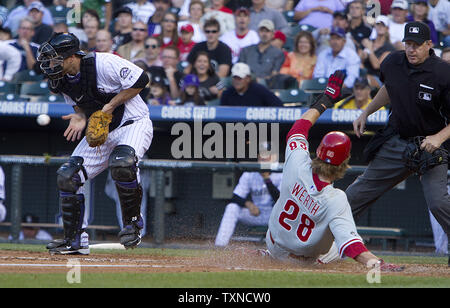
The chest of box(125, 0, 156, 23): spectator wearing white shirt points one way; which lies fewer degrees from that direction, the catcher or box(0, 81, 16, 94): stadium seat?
the catcher

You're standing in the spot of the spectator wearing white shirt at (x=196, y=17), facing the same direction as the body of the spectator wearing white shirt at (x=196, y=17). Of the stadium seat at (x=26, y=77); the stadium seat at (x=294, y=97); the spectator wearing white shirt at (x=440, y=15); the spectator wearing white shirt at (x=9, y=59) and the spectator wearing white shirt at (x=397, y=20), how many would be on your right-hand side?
2

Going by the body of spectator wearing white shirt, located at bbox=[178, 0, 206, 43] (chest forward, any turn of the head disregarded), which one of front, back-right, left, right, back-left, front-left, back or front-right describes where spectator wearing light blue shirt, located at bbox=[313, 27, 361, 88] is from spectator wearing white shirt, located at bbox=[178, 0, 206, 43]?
front-left

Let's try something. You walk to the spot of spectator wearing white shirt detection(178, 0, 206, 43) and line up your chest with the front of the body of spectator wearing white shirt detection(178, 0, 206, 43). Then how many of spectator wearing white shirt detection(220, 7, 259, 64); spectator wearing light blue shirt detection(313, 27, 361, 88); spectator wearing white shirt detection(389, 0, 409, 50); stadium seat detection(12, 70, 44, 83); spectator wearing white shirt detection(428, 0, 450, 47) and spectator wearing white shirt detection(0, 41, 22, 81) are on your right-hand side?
2

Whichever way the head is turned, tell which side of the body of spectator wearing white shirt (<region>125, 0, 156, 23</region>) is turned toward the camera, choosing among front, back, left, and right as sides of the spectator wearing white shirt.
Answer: front

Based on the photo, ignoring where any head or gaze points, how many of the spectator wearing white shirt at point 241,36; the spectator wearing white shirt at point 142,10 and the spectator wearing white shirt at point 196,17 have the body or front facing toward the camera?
3

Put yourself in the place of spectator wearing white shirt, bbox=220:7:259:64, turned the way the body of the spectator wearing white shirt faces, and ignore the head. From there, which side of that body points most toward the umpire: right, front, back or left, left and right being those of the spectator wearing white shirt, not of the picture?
front

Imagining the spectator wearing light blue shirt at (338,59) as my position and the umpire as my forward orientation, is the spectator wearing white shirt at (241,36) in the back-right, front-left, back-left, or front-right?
back-right

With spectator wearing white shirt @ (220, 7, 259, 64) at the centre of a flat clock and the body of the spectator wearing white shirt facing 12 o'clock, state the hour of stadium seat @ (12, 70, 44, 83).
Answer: The stadium seat is roughly at 3 o'clock from the spectator wearing white shirt.

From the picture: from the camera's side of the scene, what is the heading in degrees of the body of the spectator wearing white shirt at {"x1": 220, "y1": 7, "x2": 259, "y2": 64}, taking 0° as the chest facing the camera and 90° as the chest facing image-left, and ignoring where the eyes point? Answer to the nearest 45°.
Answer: approximately 0°

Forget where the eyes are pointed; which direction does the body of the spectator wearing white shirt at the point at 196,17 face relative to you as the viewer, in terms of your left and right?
facing the viewer

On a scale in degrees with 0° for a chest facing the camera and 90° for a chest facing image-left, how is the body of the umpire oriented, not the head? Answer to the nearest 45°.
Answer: approximately 45°

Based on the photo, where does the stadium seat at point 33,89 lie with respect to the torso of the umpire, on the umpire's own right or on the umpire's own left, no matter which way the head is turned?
on the umpire's own right

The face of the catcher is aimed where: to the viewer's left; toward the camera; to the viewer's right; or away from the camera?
to the viewer's left
